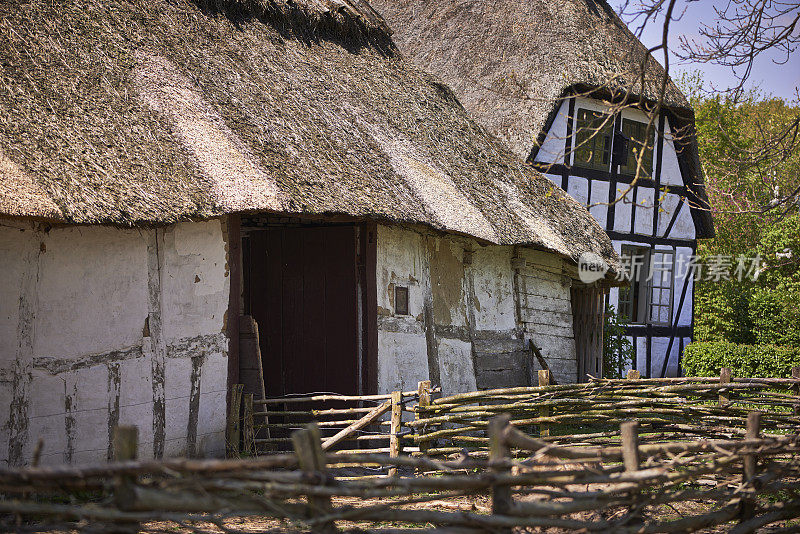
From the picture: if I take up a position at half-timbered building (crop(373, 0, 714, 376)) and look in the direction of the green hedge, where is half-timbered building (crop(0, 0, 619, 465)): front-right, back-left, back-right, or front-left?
back-right

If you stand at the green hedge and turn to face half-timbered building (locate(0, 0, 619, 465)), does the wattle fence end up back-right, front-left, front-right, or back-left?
front-left

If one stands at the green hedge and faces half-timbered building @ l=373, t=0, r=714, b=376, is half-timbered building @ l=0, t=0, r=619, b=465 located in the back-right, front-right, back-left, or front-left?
front-left

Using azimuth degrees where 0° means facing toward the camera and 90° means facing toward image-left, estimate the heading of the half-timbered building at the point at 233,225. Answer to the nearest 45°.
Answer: approximately 315°

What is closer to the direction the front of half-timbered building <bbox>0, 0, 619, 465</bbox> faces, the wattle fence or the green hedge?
the wattle fence

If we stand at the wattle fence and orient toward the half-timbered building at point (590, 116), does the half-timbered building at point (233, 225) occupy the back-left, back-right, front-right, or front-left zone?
front-left

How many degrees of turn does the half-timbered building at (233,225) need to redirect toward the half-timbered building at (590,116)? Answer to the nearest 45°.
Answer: approximately 90° to its left

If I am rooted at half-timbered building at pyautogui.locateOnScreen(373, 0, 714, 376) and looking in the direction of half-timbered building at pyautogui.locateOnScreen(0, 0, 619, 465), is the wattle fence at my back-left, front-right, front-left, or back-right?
front-left

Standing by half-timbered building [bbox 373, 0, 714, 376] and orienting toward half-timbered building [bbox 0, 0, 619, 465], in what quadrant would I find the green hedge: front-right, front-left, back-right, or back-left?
back-left

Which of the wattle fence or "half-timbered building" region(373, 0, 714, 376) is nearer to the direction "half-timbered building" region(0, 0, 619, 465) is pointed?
the wattle fence

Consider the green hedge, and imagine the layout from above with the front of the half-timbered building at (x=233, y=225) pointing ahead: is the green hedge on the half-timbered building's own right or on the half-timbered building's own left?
on the half-timbered building's own left
